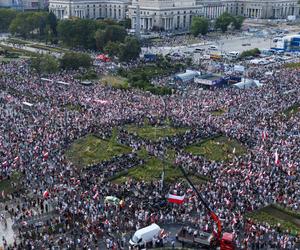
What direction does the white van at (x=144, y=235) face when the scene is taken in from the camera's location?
facing the viewer and to the left of the viewer

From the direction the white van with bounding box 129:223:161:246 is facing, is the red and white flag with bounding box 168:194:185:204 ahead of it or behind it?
behind
